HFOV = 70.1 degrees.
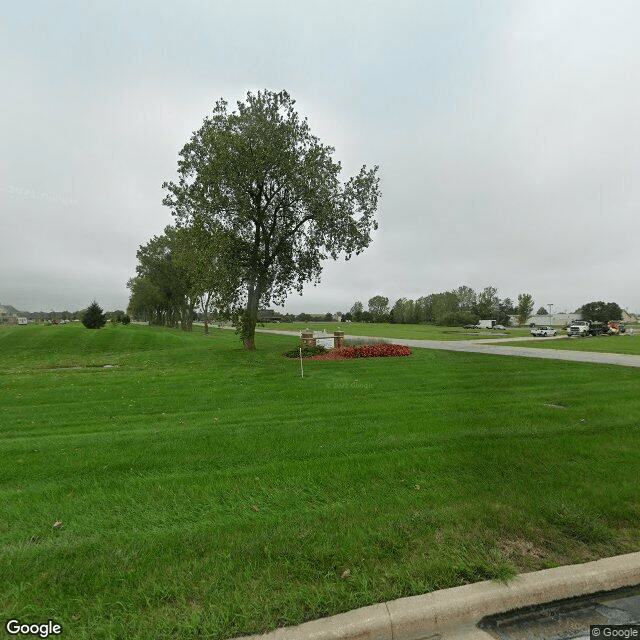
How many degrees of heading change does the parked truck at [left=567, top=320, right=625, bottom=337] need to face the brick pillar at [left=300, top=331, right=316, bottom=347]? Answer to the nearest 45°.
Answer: approximately 45° to its left

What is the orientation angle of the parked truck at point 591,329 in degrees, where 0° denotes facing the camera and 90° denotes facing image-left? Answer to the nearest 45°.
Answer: approximately 45°

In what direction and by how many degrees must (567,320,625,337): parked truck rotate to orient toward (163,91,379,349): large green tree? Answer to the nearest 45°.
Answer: approximately 45° to its left

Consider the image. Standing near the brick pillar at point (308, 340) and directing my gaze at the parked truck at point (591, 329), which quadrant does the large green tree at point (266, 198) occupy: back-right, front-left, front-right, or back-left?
back-left
